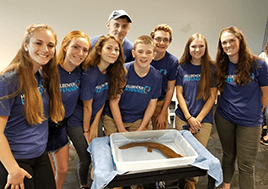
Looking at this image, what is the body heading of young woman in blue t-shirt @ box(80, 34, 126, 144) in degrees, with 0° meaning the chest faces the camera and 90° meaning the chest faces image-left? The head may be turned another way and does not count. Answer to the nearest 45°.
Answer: approximately 315°

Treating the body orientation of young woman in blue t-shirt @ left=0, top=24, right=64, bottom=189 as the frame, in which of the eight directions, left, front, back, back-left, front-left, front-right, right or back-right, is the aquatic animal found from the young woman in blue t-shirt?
front-left

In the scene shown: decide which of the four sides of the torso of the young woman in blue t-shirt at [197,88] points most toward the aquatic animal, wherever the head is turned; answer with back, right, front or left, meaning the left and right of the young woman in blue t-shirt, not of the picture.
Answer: front

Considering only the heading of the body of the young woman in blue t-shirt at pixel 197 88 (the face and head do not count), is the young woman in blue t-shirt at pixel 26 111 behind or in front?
in front

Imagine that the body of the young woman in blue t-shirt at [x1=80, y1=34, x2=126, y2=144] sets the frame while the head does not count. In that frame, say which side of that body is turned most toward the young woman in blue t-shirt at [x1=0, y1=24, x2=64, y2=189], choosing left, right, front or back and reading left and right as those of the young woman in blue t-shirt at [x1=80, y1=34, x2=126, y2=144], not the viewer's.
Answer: right
